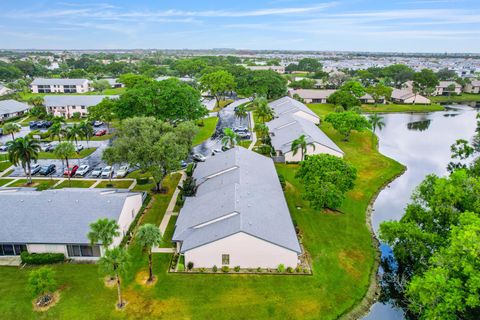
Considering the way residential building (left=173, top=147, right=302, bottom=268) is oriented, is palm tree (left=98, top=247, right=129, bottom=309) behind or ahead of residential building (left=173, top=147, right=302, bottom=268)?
ahead

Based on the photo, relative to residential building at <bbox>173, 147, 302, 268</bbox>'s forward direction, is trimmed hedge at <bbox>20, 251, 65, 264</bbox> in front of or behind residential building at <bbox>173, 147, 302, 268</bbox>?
in front

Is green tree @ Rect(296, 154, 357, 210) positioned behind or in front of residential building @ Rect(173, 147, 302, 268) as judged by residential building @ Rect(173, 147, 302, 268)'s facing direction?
behind
